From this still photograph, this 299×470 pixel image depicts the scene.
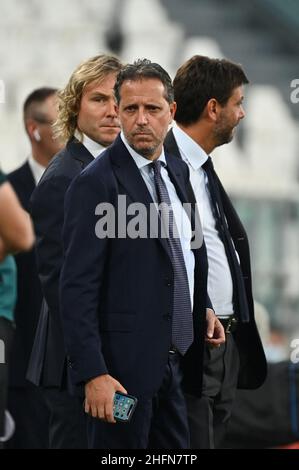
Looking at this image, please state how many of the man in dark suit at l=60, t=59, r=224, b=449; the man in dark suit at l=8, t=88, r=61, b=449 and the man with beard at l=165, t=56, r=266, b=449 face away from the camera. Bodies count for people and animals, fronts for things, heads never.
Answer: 0

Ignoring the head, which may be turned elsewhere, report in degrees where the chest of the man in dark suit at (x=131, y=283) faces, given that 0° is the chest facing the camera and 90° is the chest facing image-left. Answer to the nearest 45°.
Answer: approximately 315°

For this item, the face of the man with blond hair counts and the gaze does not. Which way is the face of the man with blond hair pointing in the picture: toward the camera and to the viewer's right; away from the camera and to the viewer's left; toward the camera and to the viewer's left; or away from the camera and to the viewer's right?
toward the camera and to the viewer's right

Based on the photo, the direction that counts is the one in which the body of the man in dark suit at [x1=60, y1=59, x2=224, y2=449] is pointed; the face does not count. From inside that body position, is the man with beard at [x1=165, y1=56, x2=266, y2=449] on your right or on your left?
on your left

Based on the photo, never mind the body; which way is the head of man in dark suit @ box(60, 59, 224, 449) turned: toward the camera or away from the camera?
toward the camera

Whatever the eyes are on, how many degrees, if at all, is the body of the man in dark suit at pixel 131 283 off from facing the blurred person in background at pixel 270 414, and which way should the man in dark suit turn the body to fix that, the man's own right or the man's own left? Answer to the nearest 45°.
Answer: approximately 135° to the man's own left

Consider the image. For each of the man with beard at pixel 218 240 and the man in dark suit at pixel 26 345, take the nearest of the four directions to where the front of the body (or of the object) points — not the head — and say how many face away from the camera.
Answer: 0

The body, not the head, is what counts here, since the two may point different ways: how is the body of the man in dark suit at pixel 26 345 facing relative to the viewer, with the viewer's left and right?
facing to the right of the viewer

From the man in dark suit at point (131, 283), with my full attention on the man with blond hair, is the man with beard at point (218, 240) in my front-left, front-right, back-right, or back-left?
front-right

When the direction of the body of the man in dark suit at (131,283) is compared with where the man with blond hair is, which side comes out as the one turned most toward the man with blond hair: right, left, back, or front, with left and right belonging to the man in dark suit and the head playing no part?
back
